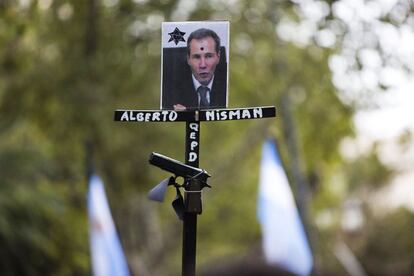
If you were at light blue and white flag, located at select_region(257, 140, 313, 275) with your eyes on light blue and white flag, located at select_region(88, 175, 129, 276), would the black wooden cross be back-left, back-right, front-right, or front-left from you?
front-left

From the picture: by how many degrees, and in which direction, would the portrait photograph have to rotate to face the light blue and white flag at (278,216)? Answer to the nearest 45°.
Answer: approximately 180°

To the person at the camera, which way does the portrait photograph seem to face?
facing the viewer

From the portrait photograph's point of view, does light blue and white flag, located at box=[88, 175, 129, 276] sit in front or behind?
behind
